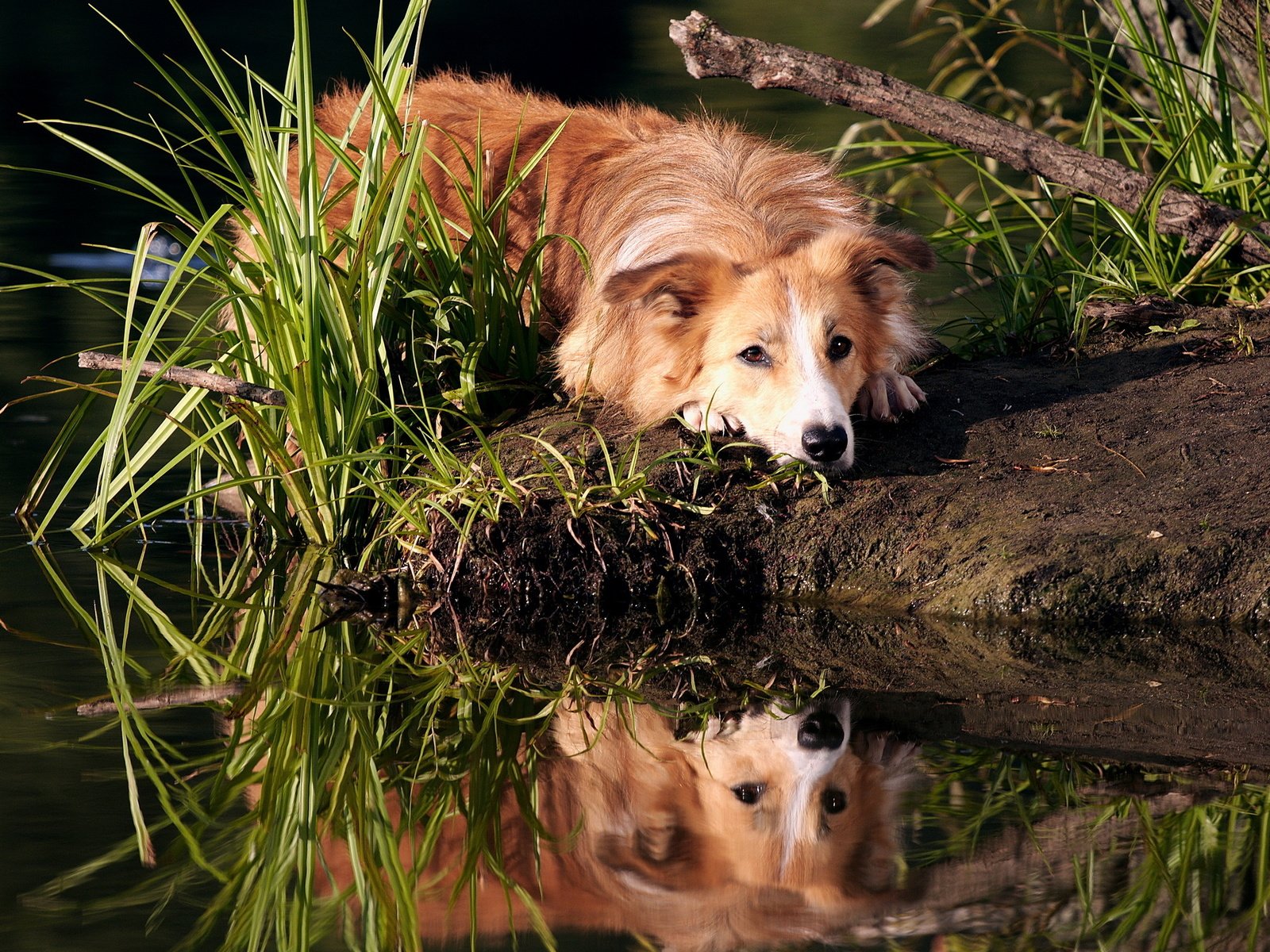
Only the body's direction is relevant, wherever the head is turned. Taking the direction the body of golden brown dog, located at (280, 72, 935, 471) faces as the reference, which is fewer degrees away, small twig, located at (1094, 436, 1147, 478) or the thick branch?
the small twig

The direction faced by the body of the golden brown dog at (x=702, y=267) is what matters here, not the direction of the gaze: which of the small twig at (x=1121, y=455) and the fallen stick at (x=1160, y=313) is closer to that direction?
the small twig

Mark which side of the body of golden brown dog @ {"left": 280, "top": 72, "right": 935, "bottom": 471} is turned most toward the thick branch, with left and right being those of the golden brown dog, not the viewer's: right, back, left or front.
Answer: left

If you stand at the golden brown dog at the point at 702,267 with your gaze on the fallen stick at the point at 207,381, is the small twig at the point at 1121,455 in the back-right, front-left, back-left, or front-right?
back-left

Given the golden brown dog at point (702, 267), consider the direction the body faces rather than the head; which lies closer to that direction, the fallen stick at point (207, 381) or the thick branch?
the thick branch

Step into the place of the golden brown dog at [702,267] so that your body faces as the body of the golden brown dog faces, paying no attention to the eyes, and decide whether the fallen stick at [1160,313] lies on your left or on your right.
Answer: on your left

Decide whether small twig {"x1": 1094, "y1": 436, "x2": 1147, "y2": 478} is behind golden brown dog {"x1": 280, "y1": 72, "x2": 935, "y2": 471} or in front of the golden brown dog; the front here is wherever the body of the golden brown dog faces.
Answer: in front

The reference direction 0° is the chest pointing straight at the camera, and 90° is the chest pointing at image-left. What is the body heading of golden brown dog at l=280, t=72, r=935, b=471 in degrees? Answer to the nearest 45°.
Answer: approximately 315°

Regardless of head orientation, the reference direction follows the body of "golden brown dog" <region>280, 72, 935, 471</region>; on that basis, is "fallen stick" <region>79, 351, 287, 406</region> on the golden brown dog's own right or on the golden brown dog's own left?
on the golden brown dog's own right
